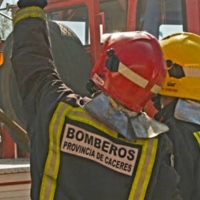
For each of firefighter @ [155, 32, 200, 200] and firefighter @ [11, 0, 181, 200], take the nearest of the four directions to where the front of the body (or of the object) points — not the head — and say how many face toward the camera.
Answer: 0

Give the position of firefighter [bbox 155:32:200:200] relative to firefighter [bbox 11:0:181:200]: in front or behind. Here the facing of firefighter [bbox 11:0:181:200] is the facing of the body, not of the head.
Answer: in front

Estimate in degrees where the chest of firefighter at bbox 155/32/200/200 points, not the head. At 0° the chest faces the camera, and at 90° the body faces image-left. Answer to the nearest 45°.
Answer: approximately 135°

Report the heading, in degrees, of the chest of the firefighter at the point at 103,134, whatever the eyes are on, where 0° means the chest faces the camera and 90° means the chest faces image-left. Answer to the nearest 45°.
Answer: approximately 180°

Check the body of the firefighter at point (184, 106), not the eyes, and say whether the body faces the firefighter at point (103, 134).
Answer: no
